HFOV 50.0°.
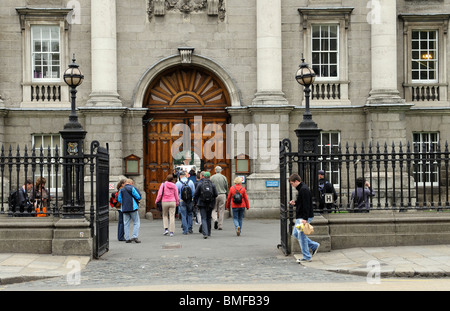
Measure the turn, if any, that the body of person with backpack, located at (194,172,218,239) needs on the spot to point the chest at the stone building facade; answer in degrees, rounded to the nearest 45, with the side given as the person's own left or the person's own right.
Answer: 0° — they already face it

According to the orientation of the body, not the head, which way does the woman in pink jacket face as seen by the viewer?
away from the camera

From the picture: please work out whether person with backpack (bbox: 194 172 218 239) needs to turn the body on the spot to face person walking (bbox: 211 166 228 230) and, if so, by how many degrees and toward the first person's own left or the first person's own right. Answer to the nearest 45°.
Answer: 0° — they already face them

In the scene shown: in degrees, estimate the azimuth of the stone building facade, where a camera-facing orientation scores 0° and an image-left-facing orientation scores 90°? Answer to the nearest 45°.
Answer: approximately 0°

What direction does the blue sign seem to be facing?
toward the camera

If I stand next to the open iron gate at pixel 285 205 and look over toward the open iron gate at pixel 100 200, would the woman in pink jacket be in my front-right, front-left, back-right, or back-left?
front-right

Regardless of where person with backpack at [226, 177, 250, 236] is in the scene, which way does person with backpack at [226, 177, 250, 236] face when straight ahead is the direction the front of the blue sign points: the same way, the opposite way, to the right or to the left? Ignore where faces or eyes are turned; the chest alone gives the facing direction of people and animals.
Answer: the opposite way

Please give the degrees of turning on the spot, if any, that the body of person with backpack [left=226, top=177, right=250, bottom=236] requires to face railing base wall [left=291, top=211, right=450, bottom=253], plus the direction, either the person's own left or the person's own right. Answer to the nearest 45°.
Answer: approximately 135° to the person's own right

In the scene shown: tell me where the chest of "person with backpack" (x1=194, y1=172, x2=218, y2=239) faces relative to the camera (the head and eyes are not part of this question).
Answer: away from the camera

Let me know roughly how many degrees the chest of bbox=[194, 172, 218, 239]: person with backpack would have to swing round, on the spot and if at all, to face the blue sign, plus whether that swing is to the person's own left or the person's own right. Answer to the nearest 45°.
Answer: approximately 45° to the person's own right

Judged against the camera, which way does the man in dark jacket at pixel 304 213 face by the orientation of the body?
to the viewer's left

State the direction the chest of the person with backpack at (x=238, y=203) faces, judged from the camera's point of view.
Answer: away from the camera
